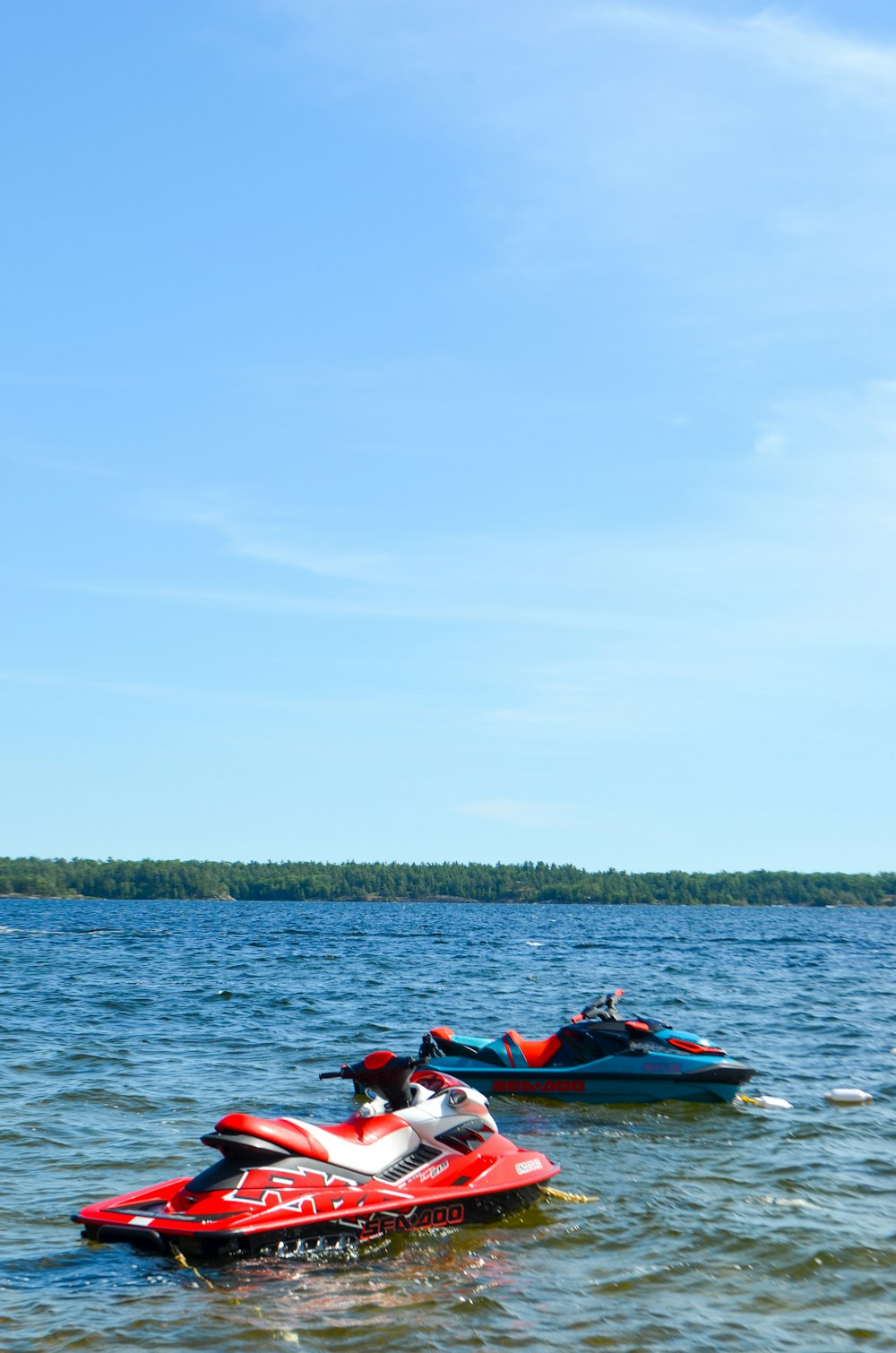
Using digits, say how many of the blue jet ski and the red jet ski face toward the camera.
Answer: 0

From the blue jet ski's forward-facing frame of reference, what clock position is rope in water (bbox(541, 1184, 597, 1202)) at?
The rope in water is roughly at 3 o'clock from the blue jet ski.

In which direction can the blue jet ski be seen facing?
to the viewer's right

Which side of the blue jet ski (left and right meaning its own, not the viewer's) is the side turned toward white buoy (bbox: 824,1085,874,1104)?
front

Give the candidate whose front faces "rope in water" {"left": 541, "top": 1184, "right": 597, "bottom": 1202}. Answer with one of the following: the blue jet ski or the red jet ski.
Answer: the red jet ski

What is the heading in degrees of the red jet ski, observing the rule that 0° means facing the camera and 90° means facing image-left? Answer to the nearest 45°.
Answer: approximately 225°

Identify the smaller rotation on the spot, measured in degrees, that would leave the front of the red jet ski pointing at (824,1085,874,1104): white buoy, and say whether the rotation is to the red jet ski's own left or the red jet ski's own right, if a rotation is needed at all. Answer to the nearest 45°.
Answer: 0° — it already faces it

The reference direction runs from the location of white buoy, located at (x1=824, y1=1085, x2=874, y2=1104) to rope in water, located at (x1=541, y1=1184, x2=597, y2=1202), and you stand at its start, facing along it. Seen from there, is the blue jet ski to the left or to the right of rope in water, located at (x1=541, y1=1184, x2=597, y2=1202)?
right

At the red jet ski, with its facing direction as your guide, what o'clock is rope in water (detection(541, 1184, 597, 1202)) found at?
The rope in water is roughly at 12 o'clock from the red jet ski.

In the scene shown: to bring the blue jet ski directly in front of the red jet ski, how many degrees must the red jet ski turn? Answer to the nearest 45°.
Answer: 0° — it already faces it
